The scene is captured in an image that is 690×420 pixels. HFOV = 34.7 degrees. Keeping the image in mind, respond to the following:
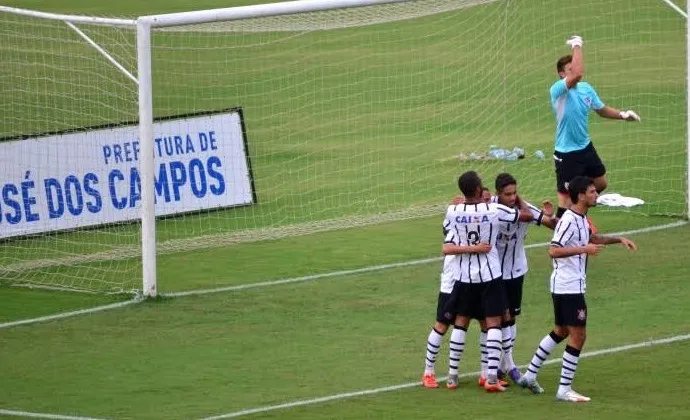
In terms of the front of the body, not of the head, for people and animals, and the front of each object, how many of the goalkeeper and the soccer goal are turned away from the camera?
0

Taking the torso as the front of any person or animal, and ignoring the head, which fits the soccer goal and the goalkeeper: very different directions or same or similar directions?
same or similar directions

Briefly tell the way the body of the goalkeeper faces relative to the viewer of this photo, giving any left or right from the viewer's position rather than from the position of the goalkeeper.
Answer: facing the viewer and to the right of the viewer

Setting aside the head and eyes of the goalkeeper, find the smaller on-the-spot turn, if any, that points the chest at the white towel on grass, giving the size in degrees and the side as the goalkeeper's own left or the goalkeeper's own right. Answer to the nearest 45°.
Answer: approximately 135° to the goalkeeper's own left

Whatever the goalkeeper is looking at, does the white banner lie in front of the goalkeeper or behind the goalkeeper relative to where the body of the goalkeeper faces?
behind

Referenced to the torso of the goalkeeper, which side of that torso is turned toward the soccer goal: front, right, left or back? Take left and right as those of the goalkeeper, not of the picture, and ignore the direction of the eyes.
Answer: back
